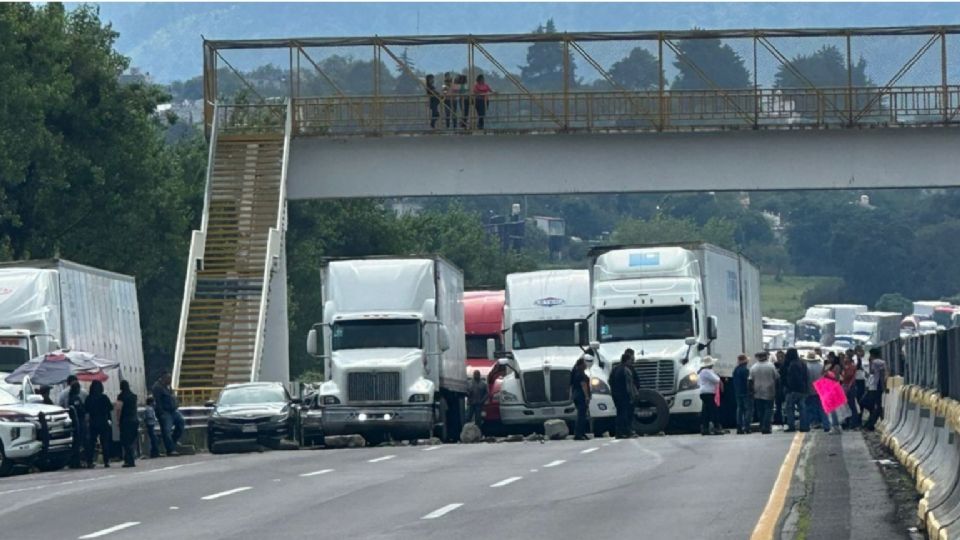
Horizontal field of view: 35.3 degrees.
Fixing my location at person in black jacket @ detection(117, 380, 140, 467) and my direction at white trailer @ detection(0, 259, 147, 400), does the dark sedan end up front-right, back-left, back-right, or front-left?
front-right

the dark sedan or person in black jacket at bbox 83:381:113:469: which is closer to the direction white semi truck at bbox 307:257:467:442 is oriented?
the person in black jacket

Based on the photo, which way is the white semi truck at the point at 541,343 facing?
toward the camera

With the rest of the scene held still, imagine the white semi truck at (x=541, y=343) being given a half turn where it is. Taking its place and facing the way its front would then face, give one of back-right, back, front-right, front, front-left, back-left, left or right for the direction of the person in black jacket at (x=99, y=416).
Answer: back-left

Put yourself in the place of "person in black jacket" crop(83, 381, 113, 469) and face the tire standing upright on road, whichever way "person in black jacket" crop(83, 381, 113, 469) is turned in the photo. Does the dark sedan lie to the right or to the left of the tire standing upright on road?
left

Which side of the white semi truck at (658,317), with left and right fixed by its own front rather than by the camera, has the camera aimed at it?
front

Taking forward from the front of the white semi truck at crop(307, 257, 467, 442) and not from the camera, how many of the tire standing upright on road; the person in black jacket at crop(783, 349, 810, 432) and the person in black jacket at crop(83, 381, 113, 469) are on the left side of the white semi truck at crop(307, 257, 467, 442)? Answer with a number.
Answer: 2

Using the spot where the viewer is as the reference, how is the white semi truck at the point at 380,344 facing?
facing the viewer

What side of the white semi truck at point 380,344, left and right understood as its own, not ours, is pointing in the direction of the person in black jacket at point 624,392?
left

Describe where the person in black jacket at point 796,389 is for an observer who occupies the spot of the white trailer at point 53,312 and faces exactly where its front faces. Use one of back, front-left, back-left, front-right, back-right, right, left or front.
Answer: back-left
